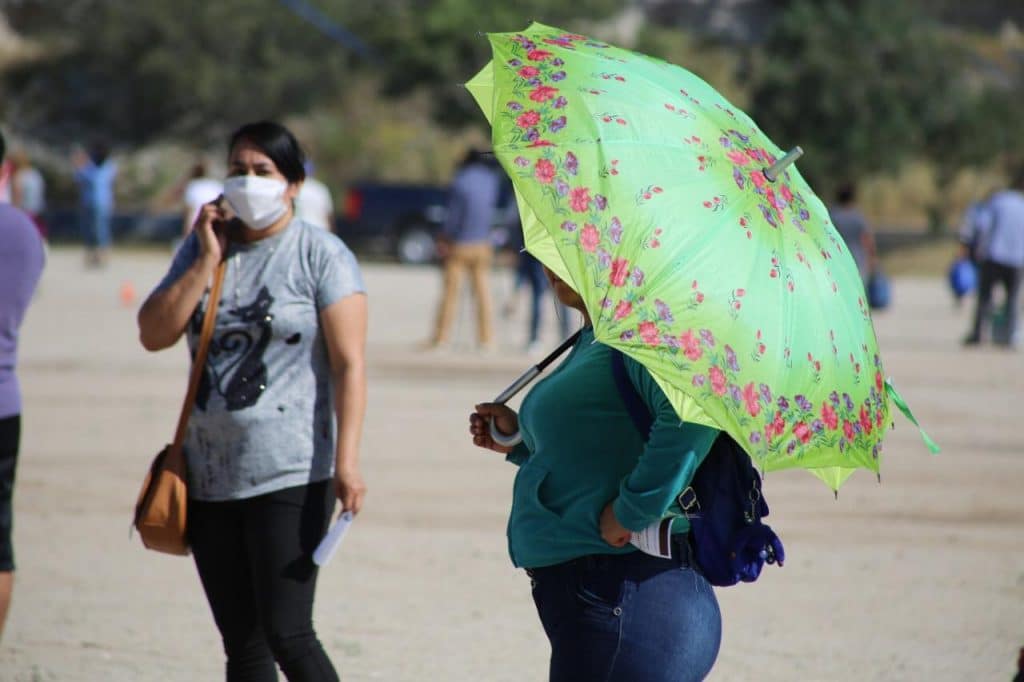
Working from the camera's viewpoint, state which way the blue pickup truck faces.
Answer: facing to the right of the viewer

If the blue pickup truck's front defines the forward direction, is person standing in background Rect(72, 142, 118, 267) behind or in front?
behind

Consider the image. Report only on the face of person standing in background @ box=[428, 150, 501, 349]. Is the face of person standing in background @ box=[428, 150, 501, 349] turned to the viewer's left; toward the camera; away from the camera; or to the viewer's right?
away from the camera

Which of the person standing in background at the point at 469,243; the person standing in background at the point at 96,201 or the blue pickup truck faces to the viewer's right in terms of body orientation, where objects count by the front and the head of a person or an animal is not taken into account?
the blue pickup truck

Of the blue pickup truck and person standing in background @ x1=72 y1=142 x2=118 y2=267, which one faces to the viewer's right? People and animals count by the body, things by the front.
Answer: the blue pickup truck

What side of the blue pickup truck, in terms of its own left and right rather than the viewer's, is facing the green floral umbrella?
right

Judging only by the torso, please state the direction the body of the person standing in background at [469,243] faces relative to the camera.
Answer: away from the camera

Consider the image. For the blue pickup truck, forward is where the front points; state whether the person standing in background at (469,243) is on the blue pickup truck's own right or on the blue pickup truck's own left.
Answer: on the blue pickup truck's own right

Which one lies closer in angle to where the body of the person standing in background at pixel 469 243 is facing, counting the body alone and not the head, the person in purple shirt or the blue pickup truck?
the blue pickup truck
